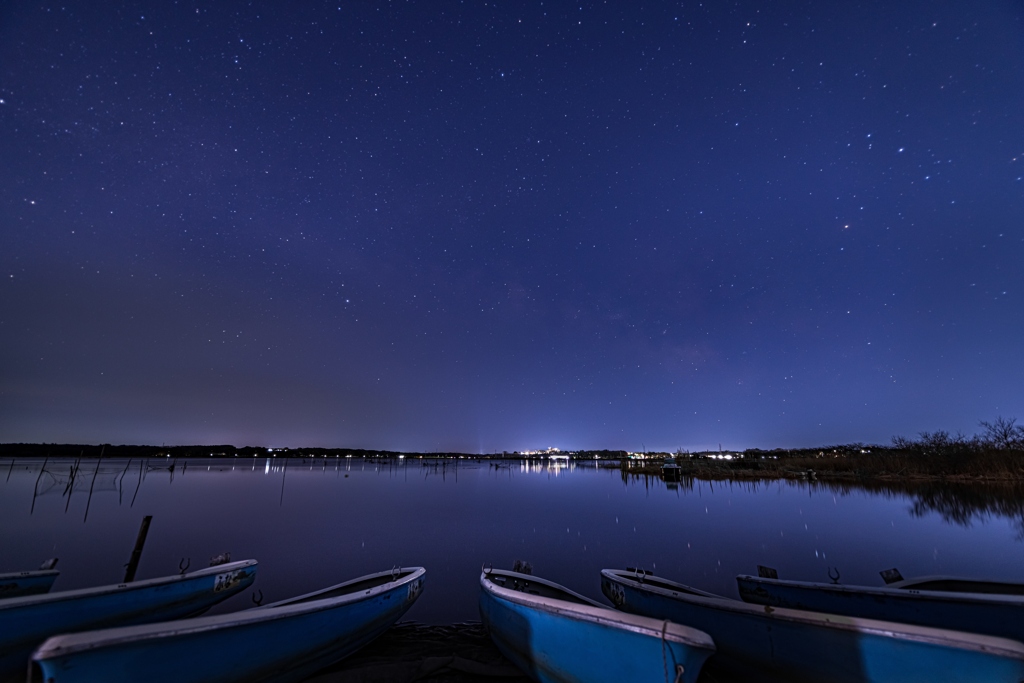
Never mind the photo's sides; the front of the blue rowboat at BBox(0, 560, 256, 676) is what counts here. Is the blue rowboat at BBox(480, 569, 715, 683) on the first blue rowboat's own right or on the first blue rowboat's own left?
on the first blue rowboat's own right

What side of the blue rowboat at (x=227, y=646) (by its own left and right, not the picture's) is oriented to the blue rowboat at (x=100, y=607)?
left

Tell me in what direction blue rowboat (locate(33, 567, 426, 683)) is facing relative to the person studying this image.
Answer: facing away from the viewer and to the right of the viewer

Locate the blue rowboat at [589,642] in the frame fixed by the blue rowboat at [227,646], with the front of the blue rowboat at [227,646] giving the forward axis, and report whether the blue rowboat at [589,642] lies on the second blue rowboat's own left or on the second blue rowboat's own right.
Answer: on the second blue rowboat's own right

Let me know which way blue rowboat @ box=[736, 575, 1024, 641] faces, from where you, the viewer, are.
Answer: facing away from the viewer and to the left of the viewer
